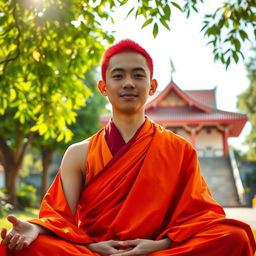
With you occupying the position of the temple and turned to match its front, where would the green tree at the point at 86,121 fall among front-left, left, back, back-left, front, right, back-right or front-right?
front-right

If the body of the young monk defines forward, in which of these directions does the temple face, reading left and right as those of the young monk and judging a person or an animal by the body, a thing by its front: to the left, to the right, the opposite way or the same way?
the same way

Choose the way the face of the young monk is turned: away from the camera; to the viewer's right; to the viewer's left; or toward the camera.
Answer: toward the camera

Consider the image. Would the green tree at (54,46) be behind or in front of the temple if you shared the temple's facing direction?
in front

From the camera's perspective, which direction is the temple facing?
toward the camera

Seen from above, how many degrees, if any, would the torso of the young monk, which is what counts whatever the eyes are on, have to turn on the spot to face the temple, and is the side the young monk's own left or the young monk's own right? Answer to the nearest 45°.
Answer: approximately 180°

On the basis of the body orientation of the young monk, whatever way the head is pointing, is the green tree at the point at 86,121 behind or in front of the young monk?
behind

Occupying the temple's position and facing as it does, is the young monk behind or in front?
in front

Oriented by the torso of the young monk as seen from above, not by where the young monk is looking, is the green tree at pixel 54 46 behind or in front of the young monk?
behind

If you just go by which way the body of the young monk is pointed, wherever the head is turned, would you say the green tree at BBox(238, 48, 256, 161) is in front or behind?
behind

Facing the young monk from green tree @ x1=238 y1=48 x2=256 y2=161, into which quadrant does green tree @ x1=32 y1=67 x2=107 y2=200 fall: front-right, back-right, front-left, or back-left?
front-right
